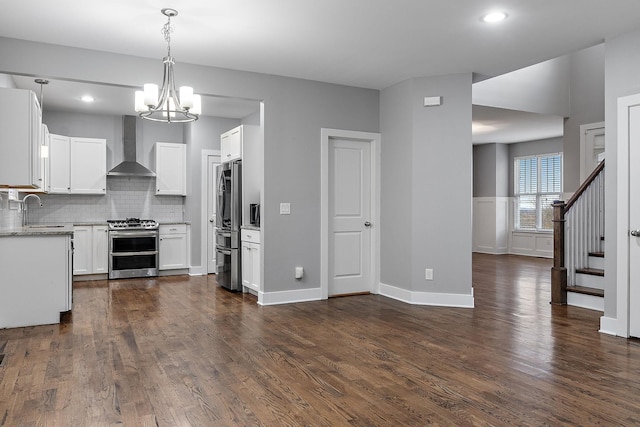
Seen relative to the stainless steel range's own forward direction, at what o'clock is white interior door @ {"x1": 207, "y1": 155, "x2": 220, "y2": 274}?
The white interior door is roughly at 9 o'clock from the stainless steel range.

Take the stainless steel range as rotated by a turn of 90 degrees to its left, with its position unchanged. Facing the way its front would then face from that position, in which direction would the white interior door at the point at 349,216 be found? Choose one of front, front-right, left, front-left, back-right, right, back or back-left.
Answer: front-right

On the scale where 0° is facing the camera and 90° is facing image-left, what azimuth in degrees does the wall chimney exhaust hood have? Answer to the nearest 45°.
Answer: approximately 0°

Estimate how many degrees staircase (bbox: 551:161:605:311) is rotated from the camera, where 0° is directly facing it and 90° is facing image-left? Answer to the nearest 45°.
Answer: approximately 45°

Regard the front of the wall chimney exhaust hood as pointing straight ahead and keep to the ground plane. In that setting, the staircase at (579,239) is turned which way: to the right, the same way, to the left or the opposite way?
to the right

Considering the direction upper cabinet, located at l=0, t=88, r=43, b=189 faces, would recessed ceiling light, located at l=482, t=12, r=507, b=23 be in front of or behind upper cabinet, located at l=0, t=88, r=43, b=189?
in front

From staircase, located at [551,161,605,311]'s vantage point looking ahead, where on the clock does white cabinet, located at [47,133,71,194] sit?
The white cabinet is roughly at 1 o'clock from the staircase.

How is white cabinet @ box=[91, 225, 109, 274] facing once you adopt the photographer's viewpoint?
facing the viewer

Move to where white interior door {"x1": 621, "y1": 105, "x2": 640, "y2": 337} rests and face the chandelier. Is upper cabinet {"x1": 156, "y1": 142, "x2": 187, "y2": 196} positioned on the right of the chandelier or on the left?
right

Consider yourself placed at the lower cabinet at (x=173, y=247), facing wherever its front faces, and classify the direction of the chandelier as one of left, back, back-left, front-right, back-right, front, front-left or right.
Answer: front

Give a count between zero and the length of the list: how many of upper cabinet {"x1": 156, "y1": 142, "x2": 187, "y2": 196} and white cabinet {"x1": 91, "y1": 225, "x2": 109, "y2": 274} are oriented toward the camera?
2

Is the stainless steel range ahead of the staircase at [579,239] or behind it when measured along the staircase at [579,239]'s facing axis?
ahead

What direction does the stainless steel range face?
toward the camera

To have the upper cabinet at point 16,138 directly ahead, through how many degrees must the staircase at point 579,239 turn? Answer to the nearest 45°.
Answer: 0° — it already faces it
